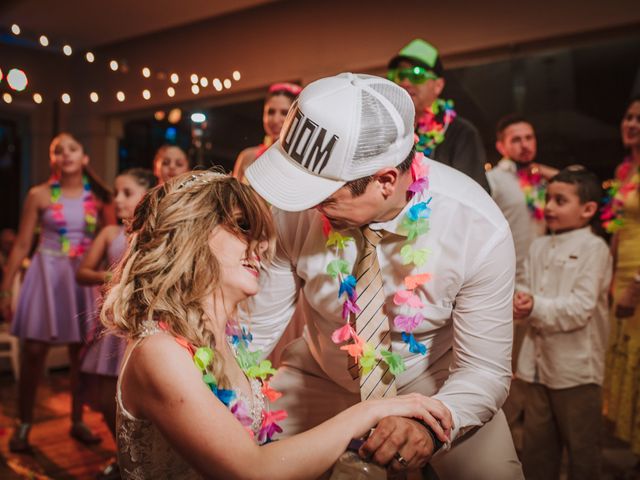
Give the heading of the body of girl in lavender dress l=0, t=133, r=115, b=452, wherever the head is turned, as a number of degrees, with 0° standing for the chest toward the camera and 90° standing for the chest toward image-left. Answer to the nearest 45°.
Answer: approximately 0°

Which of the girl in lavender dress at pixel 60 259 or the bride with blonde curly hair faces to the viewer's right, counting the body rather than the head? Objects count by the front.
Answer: the bride with blonde curly hair

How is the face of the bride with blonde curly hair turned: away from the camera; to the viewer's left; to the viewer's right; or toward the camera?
to the viewer's right

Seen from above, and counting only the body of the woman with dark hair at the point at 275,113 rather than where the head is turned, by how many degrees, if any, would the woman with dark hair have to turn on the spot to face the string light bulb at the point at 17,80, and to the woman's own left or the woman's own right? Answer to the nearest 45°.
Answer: approximately 135° to the woman's own right

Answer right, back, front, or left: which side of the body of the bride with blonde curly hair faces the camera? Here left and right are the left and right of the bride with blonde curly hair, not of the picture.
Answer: right

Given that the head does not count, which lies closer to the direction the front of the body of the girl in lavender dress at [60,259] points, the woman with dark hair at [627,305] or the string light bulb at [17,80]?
the woman with dark hair

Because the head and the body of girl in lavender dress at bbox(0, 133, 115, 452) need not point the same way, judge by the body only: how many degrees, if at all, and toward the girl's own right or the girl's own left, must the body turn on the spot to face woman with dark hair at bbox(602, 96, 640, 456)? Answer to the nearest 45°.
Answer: approximately 45° to the girl's own left

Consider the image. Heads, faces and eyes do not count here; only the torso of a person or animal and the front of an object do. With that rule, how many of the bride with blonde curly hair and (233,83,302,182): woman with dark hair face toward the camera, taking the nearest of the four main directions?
1

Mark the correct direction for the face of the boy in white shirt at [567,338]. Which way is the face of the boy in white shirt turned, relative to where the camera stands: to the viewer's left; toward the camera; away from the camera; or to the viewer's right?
to the viewer's left

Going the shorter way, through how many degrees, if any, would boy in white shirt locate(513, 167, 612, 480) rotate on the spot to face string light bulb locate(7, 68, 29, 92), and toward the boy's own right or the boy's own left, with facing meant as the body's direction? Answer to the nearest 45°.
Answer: approximately 90° to the boy's own right

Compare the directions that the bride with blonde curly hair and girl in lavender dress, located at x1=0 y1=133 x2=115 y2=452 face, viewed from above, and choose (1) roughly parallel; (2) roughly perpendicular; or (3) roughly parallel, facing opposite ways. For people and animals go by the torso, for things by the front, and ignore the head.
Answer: roughly perpendicular

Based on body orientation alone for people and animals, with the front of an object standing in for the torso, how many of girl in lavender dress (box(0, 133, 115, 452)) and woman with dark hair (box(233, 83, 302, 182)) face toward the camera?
2
